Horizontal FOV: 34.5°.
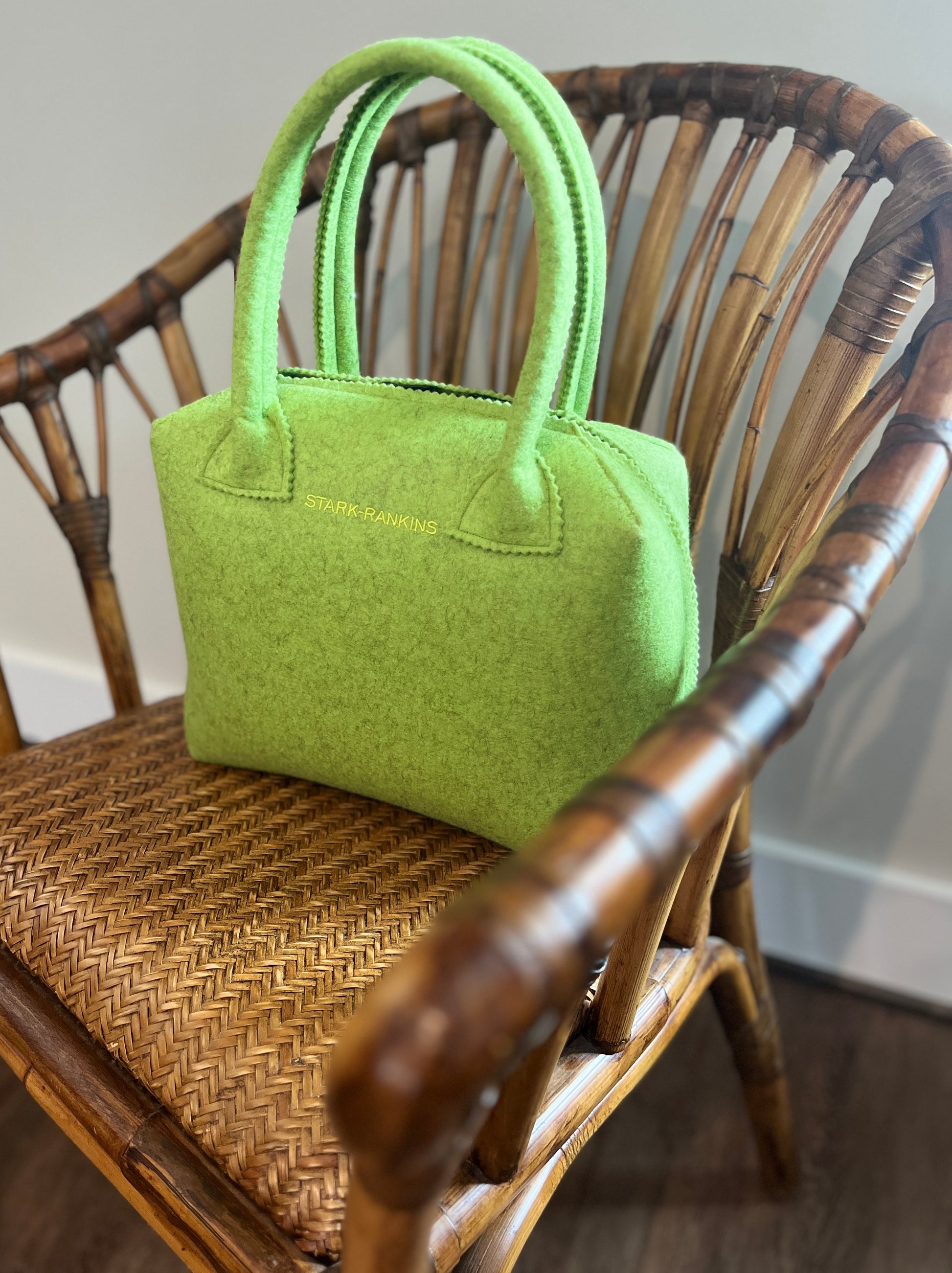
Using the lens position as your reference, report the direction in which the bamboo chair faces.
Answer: facing the viewer and to the left of the viewer
